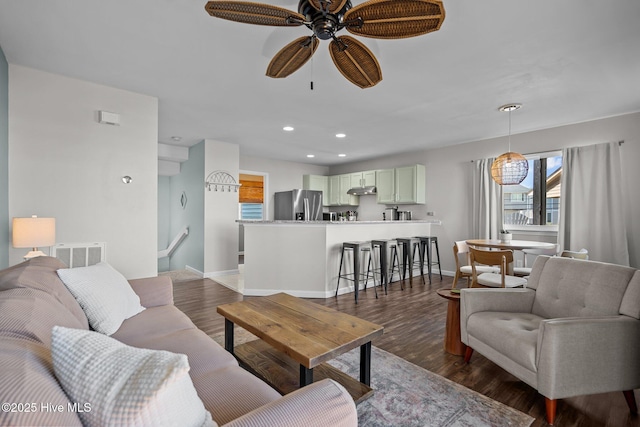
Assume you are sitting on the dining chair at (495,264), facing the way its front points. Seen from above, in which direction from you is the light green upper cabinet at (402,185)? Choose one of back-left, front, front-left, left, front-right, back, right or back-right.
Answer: left

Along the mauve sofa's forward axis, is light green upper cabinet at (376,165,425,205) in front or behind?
in front

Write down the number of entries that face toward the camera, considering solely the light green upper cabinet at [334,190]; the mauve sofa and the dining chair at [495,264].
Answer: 1

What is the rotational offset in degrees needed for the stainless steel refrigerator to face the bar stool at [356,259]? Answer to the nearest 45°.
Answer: approximately 45° to its right

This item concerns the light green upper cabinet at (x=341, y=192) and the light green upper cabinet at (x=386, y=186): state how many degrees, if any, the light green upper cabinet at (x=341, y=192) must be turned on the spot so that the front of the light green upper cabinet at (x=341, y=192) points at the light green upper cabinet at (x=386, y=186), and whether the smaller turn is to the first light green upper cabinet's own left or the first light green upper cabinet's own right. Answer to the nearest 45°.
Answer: approximately 90° to the first light green upper cabinet's own left

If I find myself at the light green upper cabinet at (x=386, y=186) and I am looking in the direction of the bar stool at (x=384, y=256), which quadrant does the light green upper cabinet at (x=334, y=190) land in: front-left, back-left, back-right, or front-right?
back-right

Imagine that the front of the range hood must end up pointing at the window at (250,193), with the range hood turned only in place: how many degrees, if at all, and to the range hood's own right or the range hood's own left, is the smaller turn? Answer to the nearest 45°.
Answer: approximately 45° to the range hood's own right

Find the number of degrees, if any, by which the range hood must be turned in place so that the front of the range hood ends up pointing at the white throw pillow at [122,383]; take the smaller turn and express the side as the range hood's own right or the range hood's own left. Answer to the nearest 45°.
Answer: approximately 45° to the range hood's own left

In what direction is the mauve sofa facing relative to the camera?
to the viewer's right

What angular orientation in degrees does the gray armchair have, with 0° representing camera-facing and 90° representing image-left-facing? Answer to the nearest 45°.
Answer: approximately 45°

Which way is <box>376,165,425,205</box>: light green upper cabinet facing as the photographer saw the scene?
facing the viewer and to the left of the viewer

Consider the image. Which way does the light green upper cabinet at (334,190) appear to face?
toward the camera

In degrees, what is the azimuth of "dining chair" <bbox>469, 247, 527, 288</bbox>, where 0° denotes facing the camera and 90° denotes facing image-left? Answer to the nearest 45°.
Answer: approximately 225°

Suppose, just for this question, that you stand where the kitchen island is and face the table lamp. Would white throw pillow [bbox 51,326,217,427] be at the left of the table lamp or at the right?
left

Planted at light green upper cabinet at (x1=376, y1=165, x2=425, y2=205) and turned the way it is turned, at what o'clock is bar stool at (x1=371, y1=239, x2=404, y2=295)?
The bar stool is roughly at 11 o'clock from the light green upper cabinet.
